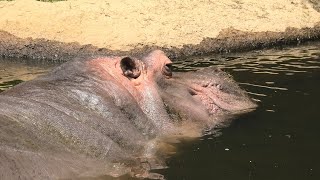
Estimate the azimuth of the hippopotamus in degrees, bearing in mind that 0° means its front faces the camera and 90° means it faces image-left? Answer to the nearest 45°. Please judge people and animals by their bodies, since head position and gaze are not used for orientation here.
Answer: approximately 270°
